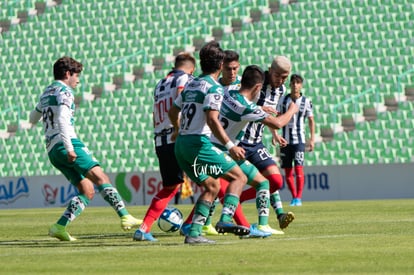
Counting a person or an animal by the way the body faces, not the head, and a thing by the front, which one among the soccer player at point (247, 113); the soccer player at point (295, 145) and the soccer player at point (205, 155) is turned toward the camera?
the soccer player at point (295, 145)

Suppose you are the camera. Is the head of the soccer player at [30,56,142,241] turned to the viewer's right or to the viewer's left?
to the viewer's right

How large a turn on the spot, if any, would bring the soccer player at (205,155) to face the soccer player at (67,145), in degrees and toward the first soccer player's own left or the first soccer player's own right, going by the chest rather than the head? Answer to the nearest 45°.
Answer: approximately 90° to the first soccer player's own left

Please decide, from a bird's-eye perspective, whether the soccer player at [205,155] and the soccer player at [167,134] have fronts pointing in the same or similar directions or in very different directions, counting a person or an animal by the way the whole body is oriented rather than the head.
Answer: same or similar directions

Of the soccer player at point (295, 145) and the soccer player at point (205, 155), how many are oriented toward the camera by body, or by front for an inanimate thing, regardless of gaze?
1

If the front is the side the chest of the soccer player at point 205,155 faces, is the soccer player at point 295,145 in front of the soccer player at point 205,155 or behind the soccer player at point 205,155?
in front

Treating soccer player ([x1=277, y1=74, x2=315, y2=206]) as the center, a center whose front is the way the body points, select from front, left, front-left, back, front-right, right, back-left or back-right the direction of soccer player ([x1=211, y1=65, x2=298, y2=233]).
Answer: front

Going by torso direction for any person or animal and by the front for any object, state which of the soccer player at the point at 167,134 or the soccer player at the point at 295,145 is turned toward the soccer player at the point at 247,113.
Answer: the soccer player at the point at 295,145

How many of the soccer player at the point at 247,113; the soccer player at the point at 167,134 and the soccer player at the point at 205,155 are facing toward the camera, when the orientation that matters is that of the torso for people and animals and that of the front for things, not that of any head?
0

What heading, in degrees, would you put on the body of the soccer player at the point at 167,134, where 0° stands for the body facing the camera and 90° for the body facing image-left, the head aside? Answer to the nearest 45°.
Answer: approximately 225°

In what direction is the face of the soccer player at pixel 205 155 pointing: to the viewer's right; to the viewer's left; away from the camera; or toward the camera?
away from the camera

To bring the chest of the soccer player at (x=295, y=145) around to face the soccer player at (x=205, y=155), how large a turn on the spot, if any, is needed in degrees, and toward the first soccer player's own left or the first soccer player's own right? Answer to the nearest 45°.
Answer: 0° — they already face them
